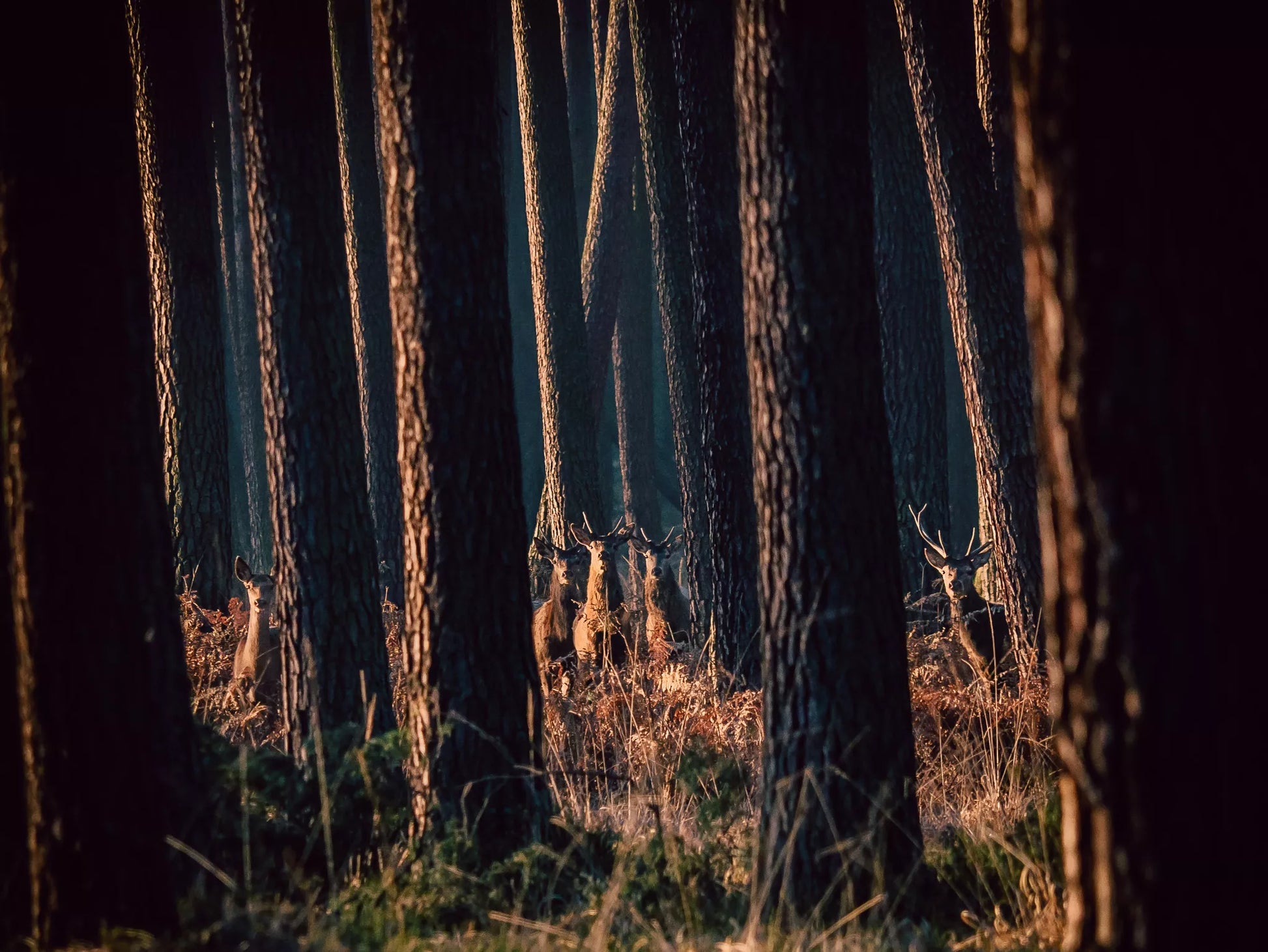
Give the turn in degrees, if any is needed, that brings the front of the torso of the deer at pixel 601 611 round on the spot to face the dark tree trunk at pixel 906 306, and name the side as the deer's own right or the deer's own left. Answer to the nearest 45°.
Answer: approximately 90° to the deer's own left

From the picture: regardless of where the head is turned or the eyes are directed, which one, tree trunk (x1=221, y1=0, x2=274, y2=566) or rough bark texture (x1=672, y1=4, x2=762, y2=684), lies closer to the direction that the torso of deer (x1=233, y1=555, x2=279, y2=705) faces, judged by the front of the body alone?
the rough bark texture

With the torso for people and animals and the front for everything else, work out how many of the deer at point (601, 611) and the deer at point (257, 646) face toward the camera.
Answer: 2

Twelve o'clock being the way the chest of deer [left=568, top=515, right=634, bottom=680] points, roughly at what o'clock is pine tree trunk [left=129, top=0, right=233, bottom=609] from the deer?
The pine tree trunk is roughly at 3 o'clock from the deer.

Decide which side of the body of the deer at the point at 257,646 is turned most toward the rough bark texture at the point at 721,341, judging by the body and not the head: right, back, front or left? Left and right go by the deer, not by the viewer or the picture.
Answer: left

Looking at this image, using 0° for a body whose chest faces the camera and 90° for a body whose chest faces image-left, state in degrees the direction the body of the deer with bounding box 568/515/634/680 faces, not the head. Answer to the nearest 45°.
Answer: approximately 0°
